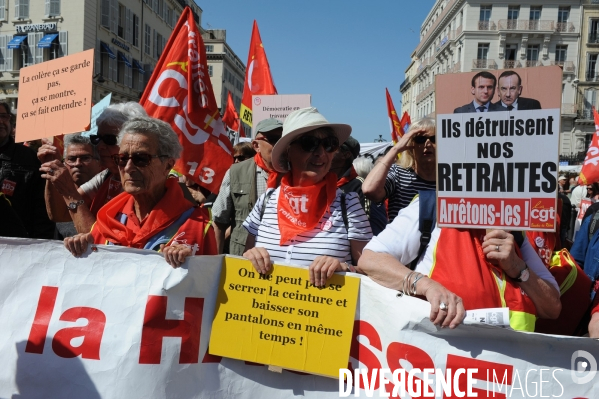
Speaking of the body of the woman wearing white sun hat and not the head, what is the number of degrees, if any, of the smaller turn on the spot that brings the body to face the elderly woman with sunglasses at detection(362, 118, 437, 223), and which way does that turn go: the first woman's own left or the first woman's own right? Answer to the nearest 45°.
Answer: approximately 135° to the first woman's own left

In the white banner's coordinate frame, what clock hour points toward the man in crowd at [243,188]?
The man in crowd is roughly at 6 o'clock from the white banner.

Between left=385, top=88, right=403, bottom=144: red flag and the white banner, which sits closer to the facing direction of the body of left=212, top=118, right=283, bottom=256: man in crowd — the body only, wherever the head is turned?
the white banner

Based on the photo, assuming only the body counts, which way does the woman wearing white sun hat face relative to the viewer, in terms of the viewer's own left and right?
facing the viewer

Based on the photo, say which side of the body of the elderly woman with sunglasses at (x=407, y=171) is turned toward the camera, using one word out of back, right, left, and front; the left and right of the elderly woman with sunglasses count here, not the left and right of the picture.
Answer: front

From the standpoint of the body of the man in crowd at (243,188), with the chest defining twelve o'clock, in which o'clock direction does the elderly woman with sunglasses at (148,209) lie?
The elderly woman with sunglasses is roughly at 2 o'clock from the man in crowd.

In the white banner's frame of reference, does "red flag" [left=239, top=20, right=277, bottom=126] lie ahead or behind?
behind

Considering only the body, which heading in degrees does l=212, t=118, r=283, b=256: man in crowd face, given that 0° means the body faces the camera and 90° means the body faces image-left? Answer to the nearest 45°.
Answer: approximately 315°
